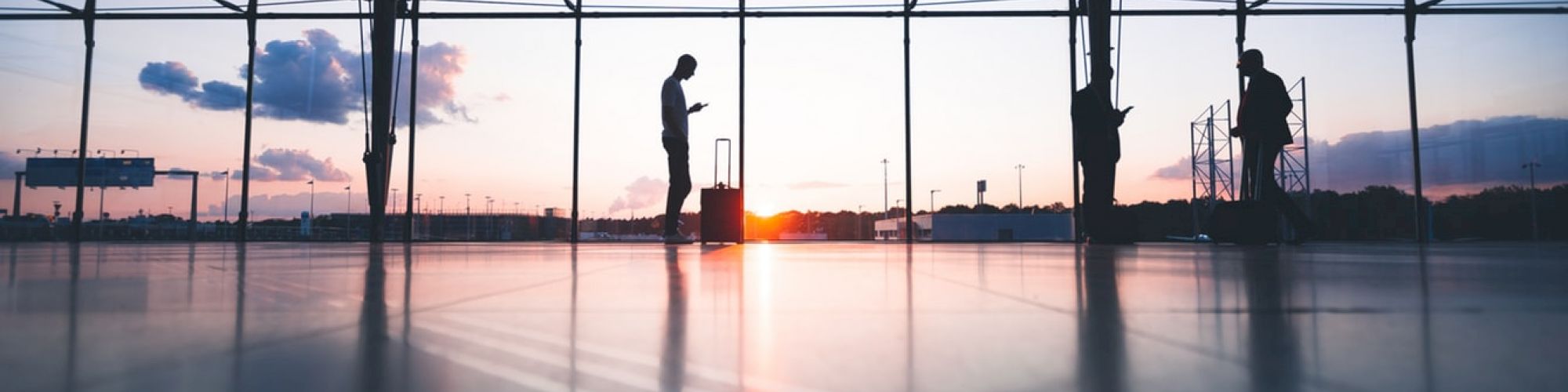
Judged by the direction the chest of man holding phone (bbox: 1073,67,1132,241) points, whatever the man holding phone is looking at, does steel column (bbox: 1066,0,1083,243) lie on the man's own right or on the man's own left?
on the man's own left

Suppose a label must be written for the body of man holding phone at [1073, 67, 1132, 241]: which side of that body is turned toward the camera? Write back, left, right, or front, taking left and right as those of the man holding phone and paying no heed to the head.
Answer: right

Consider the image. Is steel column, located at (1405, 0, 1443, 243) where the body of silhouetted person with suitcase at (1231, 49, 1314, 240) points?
no

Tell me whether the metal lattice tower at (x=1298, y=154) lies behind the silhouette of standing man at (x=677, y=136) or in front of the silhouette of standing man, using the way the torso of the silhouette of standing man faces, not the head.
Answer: in front

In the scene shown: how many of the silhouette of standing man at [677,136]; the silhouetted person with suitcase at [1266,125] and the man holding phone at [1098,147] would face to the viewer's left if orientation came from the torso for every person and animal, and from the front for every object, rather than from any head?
1

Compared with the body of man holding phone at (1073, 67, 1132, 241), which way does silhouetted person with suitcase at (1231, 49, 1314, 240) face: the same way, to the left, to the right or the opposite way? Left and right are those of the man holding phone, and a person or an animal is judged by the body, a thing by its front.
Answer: the opposite way

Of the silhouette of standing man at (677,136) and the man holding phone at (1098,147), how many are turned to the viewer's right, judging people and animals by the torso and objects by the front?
2

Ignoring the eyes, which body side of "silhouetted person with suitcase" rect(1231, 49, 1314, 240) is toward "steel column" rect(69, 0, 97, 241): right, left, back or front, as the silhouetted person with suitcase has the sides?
front

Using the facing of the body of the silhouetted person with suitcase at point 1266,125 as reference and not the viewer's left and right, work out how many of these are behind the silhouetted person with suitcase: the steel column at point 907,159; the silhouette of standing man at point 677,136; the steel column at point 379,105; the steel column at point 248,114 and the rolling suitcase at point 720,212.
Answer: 0

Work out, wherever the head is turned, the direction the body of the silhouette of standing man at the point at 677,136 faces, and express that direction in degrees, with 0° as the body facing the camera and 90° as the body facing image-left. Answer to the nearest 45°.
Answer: approximately 270°

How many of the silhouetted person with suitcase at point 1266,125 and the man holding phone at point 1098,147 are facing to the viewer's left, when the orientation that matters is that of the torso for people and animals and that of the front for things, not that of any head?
1

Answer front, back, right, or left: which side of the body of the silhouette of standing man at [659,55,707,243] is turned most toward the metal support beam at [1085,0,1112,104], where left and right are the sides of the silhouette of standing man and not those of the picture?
front

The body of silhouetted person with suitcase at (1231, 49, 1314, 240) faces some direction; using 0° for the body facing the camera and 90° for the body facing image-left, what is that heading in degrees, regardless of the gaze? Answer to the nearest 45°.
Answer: approximately 90°
